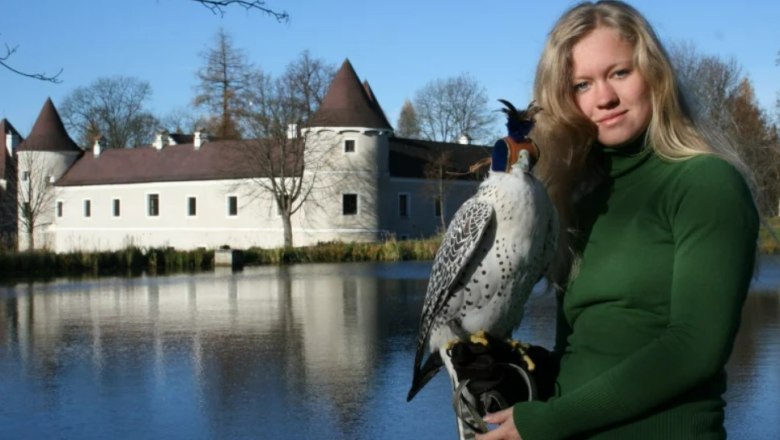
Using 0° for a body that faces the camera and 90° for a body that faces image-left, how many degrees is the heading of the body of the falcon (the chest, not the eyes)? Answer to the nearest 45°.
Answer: approximately 315°

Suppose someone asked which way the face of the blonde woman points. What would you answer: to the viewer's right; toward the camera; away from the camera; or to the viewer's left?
toward the camera

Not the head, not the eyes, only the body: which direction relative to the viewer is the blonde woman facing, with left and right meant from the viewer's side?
facing the viewer and to the left of the viewer
